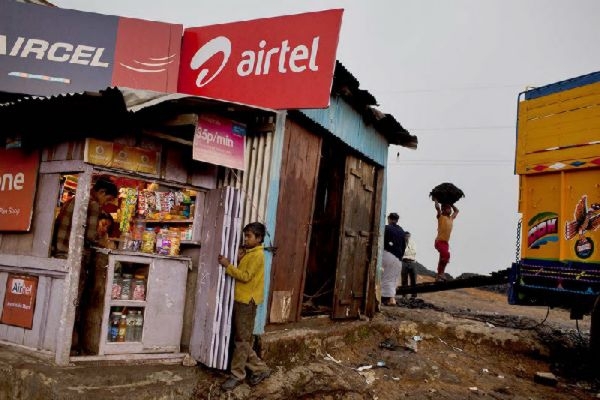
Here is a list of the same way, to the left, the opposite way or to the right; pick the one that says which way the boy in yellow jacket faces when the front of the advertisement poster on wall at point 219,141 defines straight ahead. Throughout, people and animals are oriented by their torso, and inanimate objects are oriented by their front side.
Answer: to the right

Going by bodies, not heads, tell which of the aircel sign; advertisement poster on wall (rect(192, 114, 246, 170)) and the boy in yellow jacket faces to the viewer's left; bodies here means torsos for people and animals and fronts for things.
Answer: the boy in yellow jacket

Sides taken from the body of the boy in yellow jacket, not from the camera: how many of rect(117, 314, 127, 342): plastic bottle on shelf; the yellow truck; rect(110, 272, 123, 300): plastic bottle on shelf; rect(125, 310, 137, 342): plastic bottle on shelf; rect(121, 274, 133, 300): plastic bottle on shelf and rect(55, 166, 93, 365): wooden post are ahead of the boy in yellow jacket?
5

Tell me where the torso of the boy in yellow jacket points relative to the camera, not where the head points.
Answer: to the viewer's left

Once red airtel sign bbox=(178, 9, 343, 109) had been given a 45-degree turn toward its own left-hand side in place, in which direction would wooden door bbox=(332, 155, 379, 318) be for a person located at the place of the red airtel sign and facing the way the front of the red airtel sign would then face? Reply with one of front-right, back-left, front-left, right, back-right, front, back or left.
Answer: back-left

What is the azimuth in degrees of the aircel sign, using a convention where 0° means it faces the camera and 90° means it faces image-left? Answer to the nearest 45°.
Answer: approximately 315°

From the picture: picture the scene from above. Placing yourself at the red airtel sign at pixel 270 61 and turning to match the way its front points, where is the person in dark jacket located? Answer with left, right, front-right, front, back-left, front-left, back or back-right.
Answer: back
